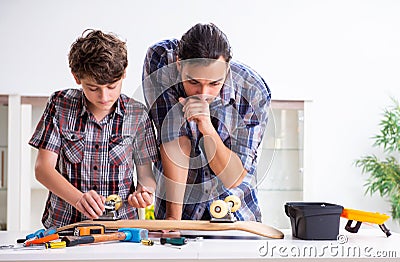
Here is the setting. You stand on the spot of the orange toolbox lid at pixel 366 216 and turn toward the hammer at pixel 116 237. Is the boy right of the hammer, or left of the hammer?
right

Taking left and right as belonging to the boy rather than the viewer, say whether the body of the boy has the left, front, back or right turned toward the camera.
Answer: front

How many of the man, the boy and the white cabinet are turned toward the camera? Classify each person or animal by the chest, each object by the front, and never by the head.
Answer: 3

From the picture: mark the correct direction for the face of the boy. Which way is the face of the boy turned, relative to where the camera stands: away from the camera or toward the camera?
toward the camera

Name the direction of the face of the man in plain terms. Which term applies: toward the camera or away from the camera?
toward the camera

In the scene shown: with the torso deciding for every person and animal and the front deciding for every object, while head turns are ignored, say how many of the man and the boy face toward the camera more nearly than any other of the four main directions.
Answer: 2

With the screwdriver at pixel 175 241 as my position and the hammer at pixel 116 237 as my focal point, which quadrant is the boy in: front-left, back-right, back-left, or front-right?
front-right

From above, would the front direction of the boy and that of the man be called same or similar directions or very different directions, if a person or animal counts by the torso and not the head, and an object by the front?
same or similar directions

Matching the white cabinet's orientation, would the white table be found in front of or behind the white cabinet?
in front

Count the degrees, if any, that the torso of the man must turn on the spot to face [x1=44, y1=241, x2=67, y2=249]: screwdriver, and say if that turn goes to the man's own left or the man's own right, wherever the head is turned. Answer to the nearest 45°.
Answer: approximately 45° to the man's own right

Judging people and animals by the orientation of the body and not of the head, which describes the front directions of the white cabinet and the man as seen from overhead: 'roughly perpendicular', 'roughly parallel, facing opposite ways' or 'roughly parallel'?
roughly parallel

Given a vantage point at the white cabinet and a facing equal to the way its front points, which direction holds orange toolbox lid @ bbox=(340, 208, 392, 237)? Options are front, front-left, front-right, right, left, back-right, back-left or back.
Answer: front

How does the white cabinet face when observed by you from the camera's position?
facing the viewer
